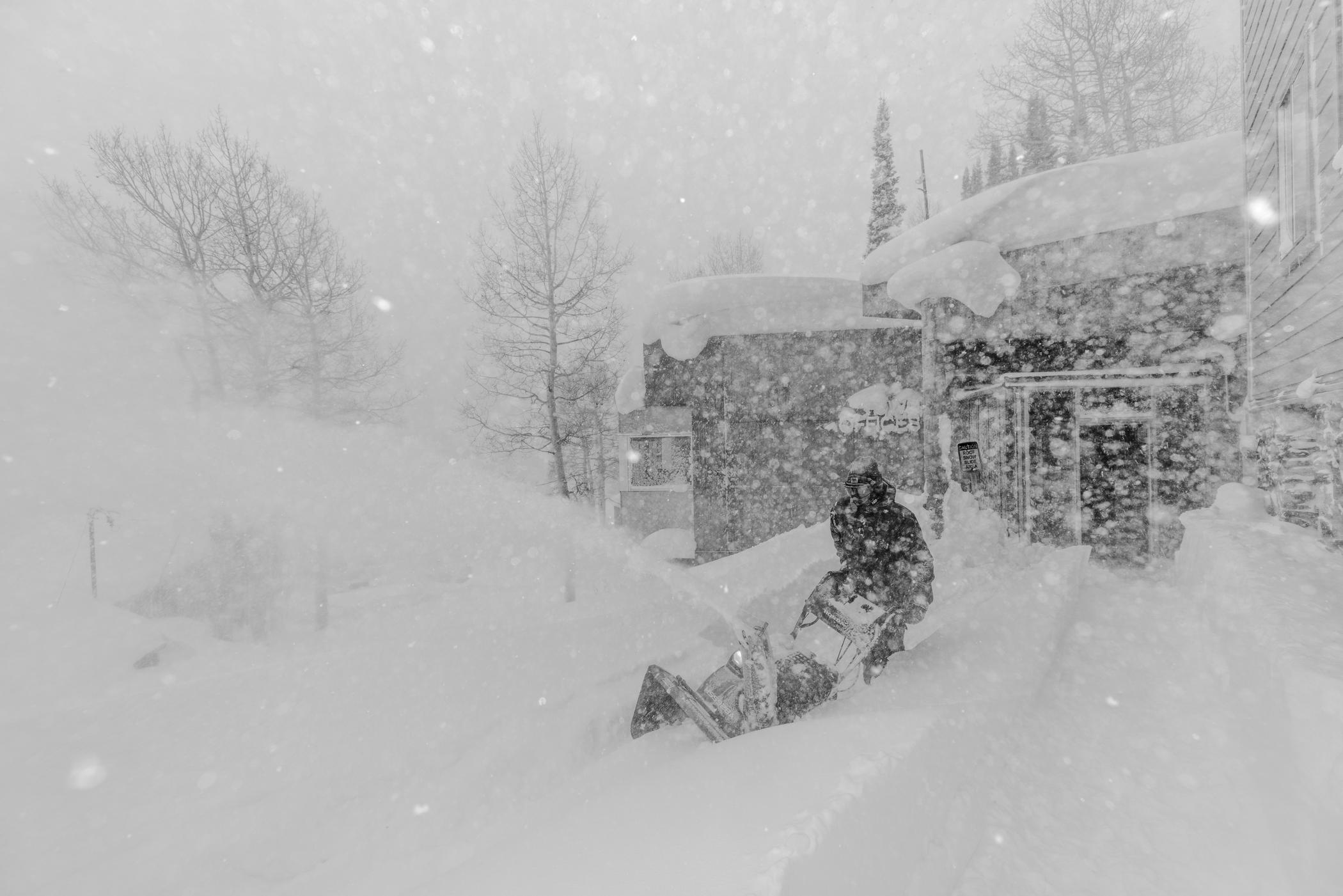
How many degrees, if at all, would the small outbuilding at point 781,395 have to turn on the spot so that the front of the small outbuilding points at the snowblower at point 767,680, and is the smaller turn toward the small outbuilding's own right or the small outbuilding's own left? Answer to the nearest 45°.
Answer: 0° — it already faces it

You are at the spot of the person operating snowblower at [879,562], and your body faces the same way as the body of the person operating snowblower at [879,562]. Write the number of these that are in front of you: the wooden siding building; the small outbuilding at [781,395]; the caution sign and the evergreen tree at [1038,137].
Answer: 0

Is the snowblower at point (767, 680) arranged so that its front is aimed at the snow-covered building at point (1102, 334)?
no

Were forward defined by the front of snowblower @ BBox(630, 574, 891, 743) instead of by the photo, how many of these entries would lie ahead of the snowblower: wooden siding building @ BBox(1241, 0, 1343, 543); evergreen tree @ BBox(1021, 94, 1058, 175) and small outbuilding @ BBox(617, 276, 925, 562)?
0

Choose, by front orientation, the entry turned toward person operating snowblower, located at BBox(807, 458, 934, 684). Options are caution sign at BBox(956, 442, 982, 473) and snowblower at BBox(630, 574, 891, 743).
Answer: the caution sign

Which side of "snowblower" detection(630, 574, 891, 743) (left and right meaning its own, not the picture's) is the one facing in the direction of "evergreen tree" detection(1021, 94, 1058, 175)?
back

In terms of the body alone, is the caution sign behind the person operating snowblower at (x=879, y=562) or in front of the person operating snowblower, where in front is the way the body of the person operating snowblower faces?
behind

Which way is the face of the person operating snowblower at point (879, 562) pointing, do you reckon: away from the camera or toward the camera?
toward the camera

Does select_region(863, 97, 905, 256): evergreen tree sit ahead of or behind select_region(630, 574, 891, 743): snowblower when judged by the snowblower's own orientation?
behind

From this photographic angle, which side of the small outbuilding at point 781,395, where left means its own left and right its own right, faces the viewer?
front

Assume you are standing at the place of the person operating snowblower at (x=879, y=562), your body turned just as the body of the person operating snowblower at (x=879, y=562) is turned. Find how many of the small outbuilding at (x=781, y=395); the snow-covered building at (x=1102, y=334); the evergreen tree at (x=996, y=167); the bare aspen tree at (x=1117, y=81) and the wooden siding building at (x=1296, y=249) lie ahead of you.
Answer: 0

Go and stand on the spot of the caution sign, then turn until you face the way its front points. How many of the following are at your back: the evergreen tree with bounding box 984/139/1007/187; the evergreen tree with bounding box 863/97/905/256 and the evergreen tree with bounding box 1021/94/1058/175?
3

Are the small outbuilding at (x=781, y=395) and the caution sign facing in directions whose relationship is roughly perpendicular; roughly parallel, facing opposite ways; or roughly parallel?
roughly parallel

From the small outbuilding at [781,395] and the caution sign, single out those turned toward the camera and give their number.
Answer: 2

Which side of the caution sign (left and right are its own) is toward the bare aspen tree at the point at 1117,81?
back

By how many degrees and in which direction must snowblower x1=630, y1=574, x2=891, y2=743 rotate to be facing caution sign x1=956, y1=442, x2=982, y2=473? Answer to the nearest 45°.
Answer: approximately 180°

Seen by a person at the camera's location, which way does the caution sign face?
facing the viewer

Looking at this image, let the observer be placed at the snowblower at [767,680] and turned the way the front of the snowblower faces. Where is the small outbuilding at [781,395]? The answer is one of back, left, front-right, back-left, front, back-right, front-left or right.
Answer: back-right

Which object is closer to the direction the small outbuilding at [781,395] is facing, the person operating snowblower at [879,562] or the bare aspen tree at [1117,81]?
the person operating snowblower

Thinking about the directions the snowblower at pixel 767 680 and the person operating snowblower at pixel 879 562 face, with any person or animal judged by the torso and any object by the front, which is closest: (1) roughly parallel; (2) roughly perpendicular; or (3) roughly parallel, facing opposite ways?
roughly parallel

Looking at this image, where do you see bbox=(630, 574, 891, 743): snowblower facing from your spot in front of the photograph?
facing the viewer and to the left of the viewer

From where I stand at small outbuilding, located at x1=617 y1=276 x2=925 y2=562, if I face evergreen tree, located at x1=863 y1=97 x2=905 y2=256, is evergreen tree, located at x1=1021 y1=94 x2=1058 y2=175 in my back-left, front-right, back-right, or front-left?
front-right
